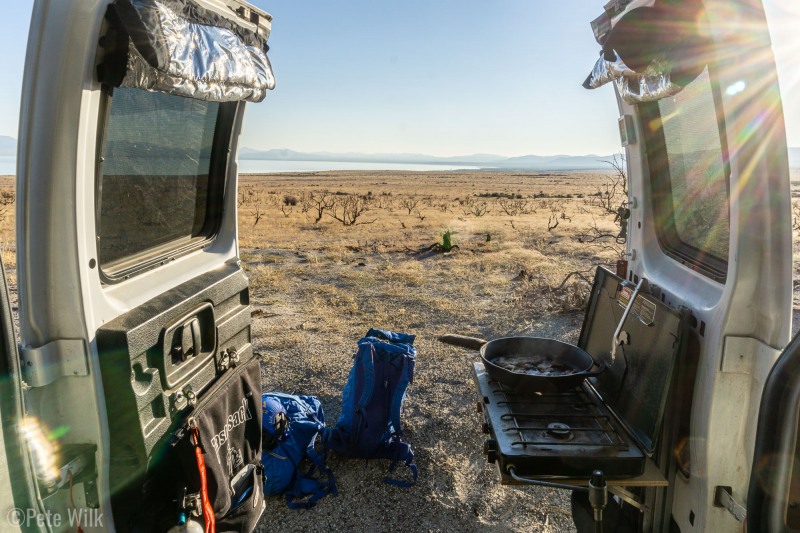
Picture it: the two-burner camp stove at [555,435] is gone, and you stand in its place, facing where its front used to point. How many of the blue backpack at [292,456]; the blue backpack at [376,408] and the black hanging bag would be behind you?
0

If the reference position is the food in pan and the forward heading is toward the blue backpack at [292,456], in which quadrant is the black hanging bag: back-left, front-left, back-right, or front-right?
front-left

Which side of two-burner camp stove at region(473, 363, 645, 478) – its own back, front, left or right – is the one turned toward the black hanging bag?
front

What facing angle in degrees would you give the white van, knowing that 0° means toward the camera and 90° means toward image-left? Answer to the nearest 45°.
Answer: approximately 0°

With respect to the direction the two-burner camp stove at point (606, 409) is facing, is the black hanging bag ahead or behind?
ahead

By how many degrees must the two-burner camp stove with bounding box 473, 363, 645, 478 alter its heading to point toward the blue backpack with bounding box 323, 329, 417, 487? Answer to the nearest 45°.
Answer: approximately 45° to its right

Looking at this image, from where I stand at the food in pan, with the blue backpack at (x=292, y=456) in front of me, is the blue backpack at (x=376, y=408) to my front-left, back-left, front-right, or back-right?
front-right

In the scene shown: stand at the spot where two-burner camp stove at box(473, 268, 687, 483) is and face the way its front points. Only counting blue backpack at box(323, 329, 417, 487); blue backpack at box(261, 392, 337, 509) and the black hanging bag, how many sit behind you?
0

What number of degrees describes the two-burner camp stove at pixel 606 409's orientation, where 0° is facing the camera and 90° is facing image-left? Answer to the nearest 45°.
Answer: approximately 90°

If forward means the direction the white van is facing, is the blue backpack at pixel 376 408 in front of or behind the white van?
behind
